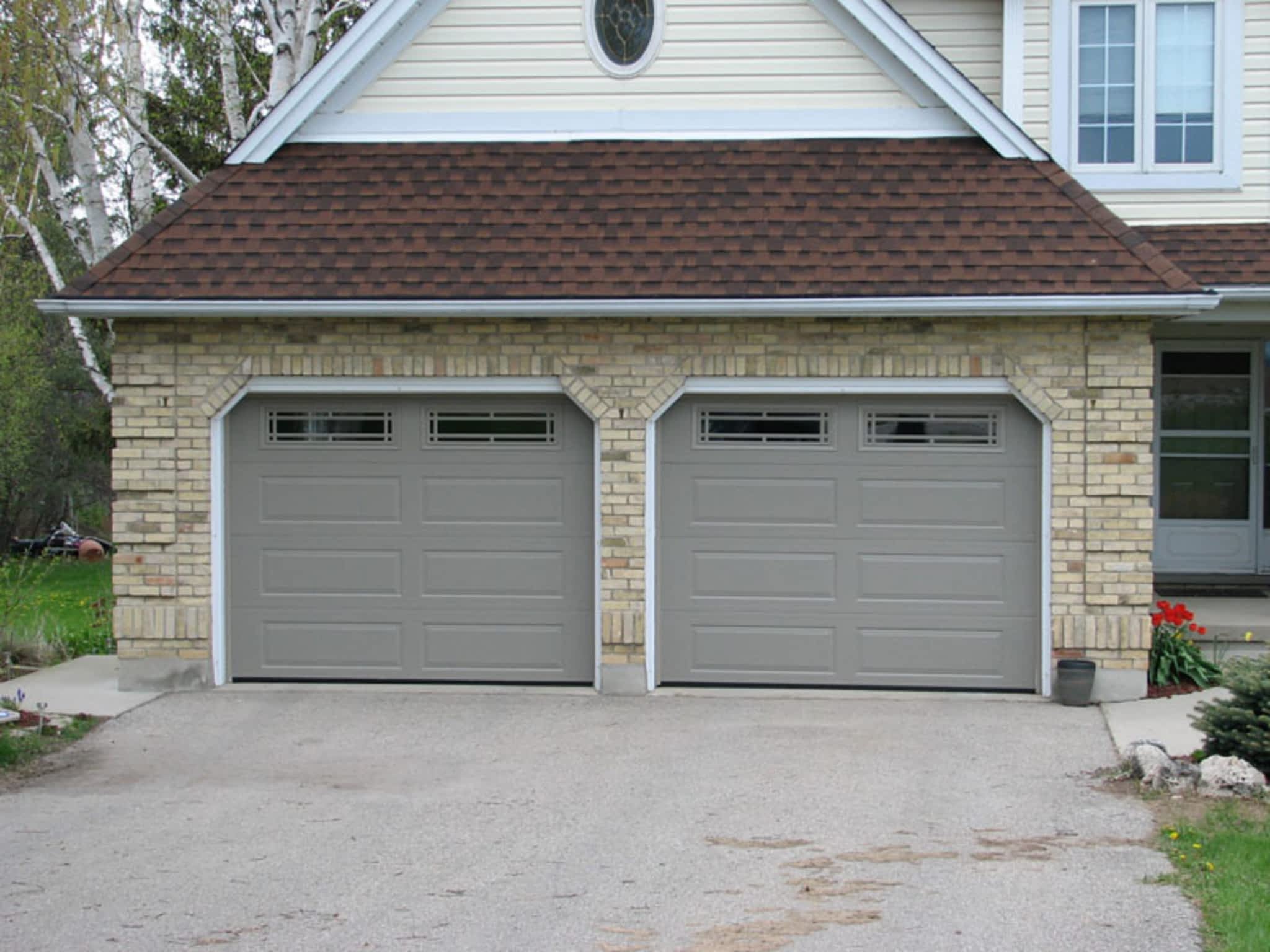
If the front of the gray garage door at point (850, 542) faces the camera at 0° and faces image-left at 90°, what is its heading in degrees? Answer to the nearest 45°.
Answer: approximately 0°

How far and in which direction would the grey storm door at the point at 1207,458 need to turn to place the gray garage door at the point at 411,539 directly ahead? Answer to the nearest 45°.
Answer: approximately 45° to its right

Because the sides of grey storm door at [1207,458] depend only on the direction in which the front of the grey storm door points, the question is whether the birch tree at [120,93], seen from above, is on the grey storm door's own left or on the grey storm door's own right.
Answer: on the grey storm door's own right

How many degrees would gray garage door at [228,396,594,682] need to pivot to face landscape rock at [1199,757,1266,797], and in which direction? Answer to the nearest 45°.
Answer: approximately 45° to its left

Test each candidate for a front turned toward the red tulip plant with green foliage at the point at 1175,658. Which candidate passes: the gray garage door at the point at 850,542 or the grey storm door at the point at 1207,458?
the grey storm door

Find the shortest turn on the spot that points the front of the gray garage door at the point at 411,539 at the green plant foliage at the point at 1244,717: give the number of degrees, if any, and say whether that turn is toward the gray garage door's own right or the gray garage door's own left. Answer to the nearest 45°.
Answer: approximately 45° to the gray garage door's own left
